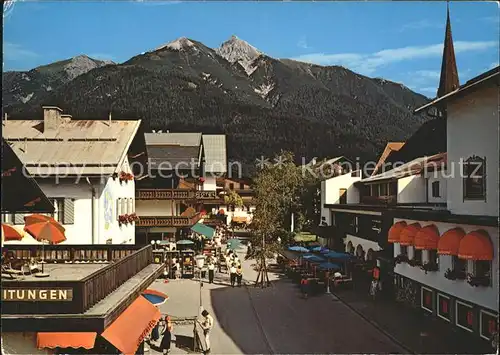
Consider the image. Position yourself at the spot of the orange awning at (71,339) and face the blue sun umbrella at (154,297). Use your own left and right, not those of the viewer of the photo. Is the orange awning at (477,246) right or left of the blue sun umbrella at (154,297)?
right

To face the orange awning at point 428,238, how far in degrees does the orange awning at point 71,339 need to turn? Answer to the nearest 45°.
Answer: approximately 135° to its left

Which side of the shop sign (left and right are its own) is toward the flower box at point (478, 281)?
left

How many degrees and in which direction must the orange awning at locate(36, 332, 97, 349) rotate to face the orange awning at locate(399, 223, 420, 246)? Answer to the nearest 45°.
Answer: approximately 135° to its left

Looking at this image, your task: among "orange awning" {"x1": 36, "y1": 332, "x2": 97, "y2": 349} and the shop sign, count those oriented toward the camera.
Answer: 2

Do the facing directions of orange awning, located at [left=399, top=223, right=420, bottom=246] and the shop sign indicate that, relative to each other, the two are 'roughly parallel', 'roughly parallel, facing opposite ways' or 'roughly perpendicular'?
roughly perpendicular

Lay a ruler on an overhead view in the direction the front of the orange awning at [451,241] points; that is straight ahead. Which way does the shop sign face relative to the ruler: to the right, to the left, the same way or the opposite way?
to the left

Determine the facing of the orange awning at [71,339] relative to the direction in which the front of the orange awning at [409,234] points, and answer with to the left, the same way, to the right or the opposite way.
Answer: to the left

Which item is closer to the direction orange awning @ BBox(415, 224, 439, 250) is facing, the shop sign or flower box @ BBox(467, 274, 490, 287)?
the shop sign

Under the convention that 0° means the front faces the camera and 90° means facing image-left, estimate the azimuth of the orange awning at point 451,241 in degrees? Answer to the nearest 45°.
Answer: approximately 45°

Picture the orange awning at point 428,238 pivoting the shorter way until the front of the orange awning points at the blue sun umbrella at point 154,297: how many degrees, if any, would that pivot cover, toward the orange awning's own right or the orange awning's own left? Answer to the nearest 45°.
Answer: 0° — it already faces it

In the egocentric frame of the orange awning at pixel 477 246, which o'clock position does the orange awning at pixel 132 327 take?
the orange awning at pixel 132 327 is roughly at 12 o'clock from the orange awning at pixel 477 246.

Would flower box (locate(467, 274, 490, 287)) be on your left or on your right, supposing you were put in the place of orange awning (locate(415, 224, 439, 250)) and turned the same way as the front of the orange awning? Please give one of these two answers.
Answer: on your left

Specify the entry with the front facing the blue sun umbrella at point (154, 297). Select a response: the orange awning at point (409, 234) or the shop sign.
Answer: the orange awning
